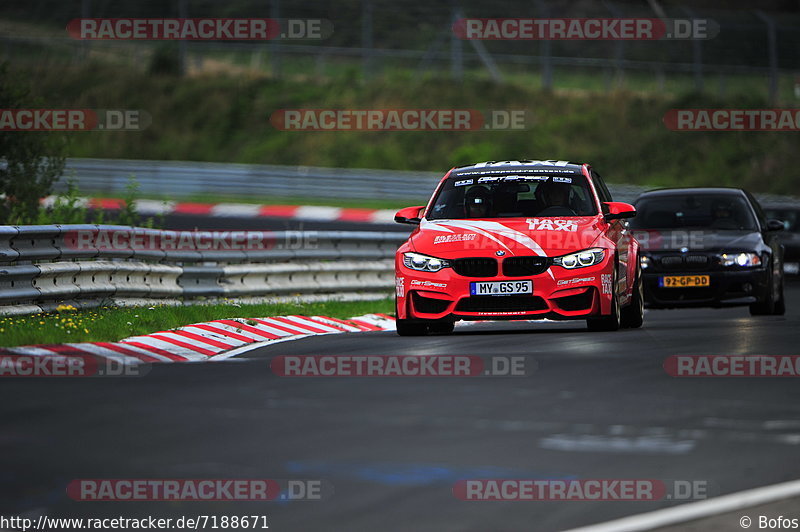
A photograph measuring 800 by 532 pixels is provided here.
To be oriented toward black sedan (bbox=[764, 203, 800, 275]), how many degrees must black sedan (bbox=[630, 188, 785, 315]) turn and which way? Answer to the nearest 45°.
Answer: approximately 180°

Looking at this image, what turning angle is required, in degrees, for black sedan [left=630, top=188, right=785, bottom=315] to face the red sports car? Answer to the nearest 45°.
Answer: approximately 45° to its right

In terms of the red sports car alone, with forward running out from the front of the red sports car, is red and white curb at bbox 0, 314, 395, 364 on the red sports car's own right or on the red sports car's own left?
on the red sports car's own right

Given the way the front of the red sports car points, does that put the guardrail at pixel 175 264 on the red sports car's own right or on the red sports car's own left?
on the red sports car's own right

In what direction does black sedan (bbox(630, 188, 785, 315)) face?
toward the camera

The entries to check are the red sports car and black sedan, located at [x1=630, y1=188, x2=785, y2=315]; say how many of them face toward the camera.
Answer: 2

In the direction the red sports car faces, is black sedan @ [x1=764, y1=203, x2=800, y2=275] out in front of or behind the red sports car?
behind

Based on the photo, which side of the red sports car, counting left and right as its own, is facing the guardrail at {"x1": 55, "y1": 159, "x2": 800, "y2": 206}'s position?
back

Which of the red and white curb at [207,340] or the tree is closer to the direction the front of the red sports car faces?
the red and white curb
